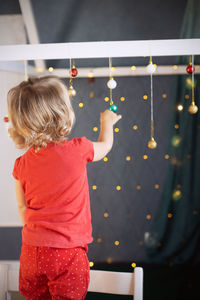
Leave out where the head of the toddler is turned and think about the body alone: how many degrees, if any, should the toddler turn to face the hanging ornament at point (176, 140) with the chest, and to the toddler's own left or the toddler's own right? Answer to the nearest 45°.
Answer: approximately 45° to the toddler's own right

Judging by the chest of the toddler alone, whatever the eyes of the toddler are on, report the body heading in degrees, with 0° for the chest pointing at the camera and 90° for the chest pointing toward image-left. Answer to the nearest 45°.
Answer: approximately 180°

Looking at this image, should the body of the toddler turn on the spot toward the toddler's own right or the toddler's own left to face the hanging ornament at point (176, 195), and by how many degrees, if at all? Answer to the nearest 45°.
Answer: approximately 45° to the toddler's own right

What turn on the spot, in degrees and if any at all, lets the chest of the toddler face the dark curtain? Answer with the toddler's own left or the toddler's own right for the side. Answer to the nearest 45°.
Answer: approximately 45° to the toddler's own right
